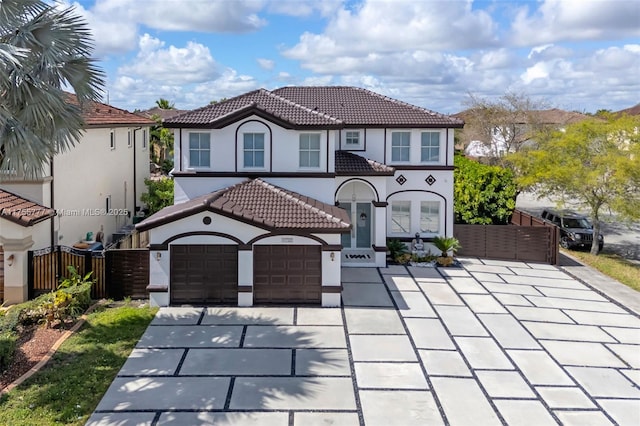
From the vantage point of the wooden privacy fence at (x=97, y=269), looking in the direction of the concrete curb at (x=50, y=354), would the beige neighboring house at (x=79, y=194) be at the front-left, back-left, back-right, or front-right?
back-right

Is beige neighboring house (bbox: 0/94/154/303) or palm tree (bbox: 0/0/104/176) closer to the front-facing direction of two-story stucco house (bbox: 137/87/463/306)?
the palm tree

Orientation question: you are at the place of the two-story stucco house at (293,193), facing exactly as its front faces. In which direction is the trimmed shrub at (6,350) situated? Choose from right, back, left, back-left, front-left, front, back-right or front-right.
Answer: front-right

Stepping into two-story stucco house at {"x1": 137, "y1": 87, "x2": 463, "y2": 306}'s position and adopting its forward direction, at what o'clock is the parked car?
The parked car is roughly at 8 o'clock from the two-story stucco house.

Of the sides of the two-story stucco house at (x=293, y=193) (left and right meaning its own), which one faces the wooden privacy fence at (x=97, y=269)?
right

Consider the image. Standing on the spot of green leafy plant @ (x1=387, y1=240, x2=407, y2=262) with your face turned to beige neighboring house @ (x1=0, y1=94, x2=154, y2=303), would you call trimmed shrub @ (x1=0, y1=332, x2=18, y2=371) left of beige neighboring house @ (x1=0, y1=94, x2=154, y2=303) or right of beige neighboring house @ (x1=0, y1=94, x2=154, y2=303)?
left

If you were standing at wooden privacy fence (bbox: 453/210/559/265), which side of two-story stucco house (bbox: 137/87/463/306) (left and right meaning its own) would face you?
left

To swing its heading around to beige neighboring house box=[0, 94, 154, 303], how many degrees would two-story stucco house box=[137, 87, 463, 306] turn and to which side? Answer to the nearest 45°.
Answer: approximately 90° to its right

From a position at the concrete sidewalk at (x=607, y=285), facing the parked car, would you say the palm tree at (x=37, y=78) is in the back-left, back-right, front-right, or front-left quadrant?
back-left

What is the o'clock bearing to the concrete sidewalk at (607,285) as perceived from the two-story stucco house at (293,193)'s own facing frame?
The concrete sidewalk is roughly at 9 o'clock from the two-story stucco house.

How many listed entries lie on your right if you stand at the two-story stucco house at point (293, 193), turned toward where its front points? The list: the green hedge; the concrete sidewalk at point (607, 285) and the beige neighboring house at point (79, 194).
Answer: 1

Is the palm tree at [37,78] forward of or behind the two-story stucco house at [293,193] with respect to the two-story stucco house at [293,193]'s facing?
forward

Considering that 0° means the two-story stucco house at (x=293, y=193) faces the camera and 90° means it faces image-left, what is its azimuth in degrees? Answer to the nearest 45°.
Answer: approximately 0°

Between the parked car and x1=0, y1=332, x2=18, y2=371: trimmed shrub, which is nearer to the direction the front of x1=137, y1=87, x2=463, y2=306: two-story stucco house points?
the trimmed shrub
